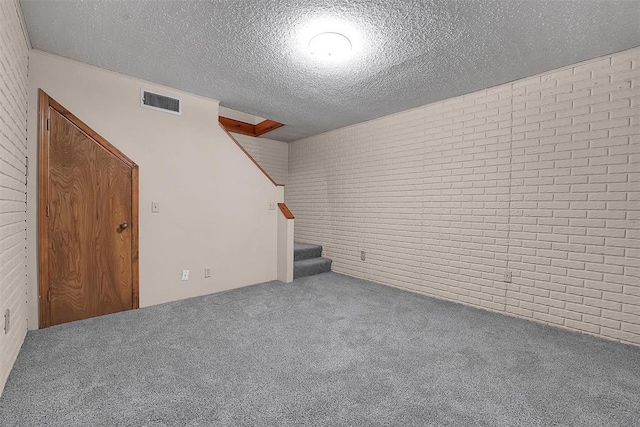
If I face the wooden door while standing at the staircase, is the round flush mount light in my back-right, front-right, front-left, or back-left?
front-left

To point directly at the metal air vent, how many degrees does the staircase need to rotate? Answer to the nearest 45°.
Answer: approximately 90° to its right

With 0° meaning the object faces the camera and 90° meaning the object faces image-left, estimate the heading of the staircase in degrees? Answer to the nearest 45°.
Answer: approximately 315°

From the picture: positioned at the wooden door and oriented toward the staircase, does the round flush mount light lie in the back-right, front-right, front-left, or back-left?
front-right

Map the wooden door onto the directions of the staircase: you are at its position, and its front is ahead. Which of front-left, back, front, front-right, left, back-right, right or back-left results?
right
